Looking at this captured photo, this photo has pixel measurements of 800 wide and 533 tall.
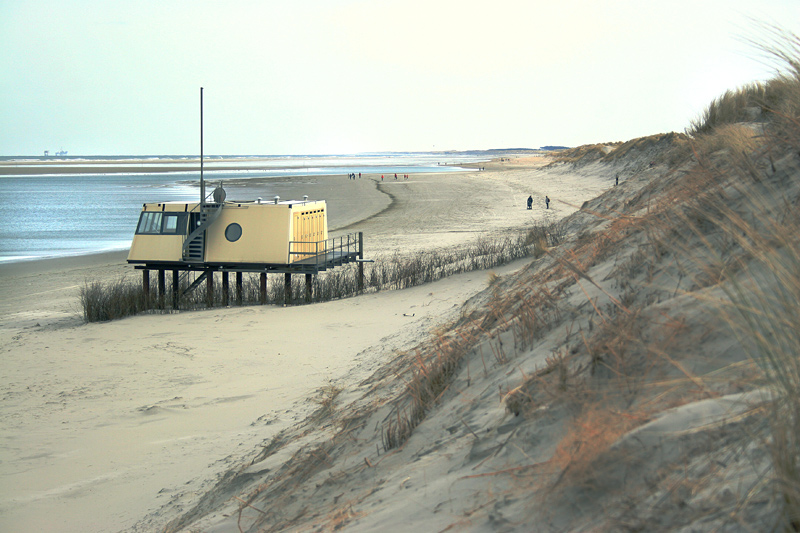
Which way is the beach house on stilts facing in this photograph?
to the viewer's left

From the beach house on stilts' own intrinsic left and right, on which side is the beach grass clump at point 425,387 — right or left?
on its left
